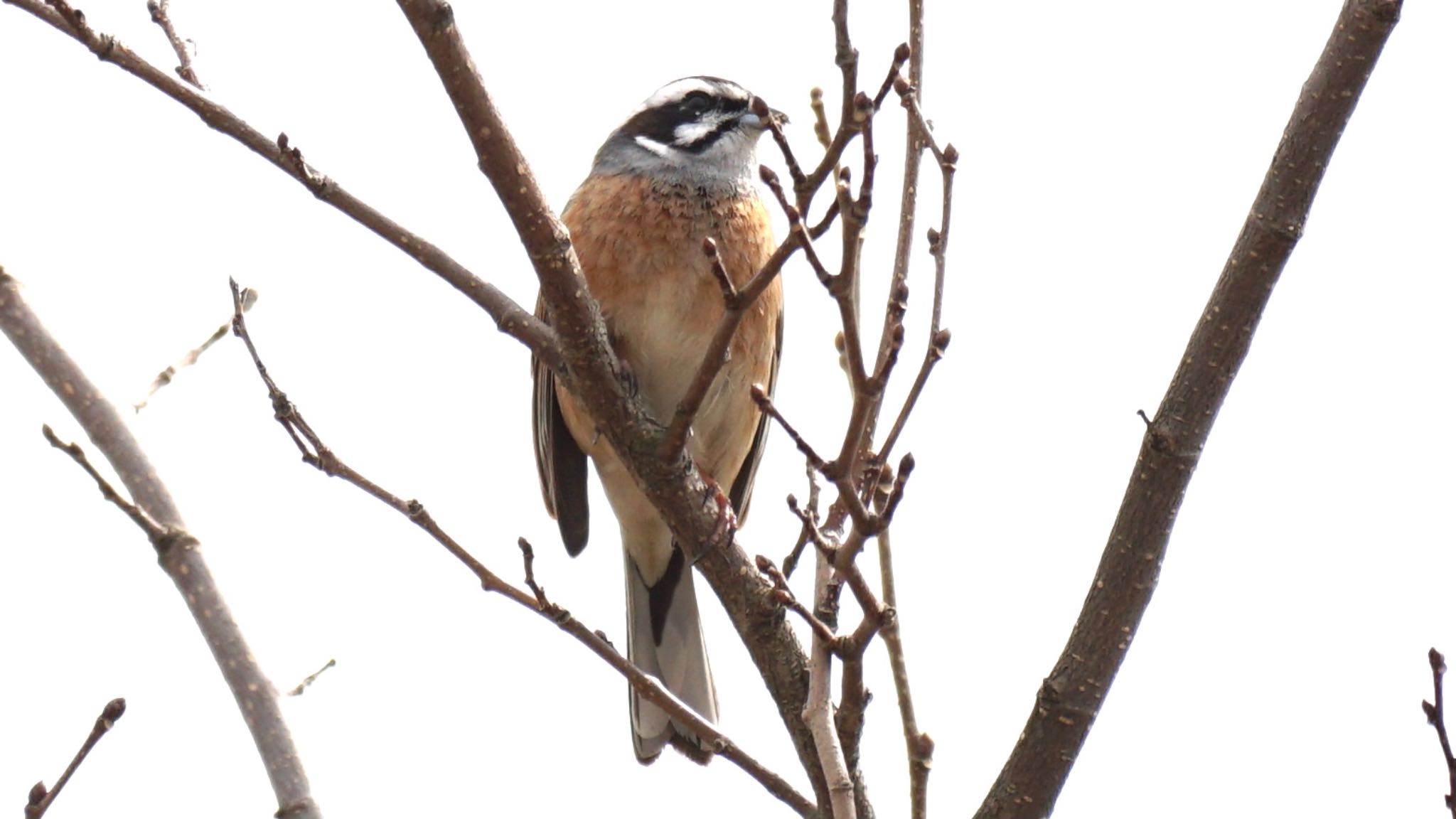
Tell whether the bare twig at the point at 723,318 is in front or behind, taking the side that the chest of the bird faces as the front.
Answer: in front

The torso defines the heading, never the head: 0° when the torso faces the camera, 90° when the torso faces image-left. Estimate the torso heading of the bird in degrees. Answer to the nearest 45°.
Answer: approximately 0°

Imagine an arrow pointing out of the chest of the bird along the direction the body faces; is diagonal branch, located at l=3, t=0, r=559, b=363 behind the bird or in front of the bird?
in front

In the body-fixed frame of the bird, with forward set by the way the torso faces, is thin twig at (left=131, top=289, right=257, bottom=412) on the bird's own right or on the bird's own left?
on the bird's own right
